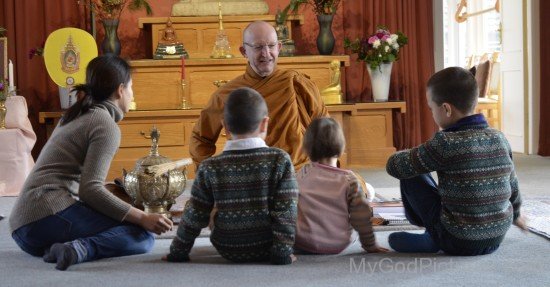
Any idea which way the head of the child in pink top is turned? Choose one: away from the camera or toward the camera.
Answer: away from the camera

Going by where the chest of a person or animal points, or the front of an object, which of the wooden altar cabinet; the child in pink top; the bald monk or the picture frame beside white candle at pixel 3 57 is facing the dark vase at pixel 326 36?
the child in pink top

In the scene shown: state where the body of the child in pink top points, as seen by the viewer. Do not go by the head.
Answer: away from the camera

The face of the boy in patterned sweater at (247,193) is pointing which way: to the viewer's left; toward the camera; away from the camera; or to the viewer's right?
away from the camera

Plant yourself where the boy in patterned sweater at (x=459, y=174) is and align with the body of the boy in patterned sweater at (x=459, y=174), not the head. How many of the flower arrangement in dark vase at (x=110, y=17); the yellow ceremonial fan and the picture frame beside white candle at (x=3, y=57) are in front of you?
3

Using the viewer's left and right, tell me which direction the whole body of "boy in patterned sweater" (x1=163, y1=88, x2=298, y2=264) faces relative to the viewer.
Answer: facing away from the viewer

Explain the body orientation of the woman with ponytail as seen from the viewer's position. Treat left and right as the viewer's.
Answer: facing away from the viewer and to the right of the viewer

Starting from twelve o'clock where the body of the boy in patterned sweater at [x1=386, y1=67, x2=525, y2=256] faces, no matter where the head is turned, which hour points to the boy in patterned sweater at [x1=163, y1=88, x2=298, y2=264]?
the boy in patterned sweater at [x1=163, y1=88, x2=298, y2=264] is roughly at 10 o'clock from the boy in patterned sweater at [x1=386, y1=67, x2=525, y2=256].

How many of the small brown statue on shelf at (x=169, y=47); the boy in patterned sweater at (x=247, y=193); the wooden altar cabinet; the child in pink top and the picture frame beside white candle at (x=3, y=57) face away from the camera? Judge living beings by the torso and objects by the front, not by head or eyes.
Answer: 2

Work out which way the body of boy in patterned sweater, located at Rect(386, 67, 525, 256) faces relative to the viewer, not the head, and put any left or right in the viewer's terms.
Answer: facing away from the viewer and to the left of the viewer

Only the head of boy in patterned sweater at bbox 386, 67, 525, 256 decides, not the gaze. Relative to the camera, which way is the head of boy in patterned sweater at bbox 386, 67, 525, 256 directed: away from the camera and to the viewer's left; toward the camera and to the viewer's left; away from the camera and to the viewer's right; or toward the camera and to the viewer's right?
away from the camera and to the viewer's left
